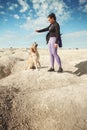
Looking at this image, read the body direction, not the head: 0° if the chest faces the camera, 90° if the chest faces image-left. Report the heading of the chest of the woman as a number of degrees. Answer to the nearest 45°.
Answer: approximately 90°

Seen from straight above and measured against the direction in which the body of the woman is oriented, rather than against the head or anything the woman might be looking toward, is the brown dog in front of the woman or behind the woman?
in front
